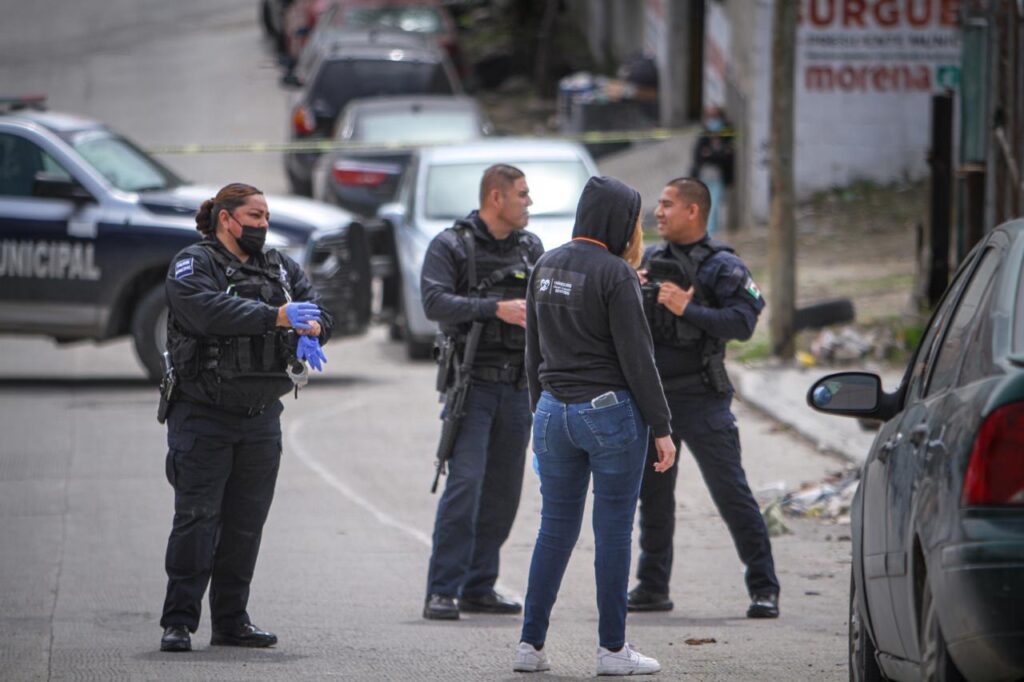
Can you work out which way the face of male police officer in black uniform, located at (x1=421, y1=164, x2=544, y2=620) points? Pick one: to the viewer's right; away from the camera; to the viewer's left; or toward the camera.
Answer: to the viewer's right

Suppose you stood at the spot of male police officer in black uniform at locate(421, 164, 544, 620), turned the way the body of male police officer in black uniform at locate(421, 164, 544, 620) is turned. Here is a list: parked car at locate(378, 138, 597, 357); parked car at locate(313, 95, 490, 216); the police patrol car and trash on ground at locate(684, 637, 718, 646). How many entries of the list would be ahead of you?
1

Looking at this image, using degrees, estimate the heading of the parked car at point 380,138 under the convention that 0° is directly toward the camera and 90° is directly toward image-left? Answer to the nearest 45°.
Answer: approximately 180°

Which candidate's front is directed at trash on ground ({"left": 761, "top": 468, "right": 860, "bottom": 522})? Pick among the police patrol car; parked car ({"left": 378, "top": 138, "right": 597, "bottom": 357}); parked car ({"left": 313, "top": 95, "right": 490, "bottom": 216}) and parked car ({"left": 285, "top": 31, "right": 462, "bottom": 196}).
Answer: the police patrol car

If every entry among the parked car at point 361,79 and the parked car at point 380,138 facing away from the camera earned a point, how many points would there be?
2

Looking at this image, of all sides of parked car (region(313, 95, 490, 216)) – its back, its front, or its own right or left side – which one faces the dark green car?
back

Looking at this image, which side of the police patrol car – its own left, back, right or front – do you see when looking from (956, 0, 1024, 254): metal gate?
front

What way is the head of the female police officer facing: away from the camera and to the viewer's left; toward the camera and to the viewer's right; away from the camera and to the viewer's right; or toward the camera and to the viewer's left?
toward the camera and to the viewer's right

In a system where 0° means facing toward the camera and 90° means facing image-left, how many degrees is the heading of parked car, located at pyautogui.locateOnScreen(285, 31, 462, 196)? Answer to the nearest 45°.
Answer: approximately 180°

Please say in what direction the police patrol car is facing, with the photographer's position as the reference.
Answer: facing the viewer and to the right of the viewer

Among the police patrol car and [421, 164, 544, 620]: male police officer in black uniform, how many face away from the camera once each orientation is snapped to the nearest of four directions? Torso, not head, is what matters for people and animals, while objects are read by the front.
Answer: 0

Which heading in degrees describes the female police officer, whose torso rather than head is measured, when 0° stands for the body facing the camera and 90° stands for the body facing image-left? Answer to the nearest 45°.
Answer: approximately 315°
